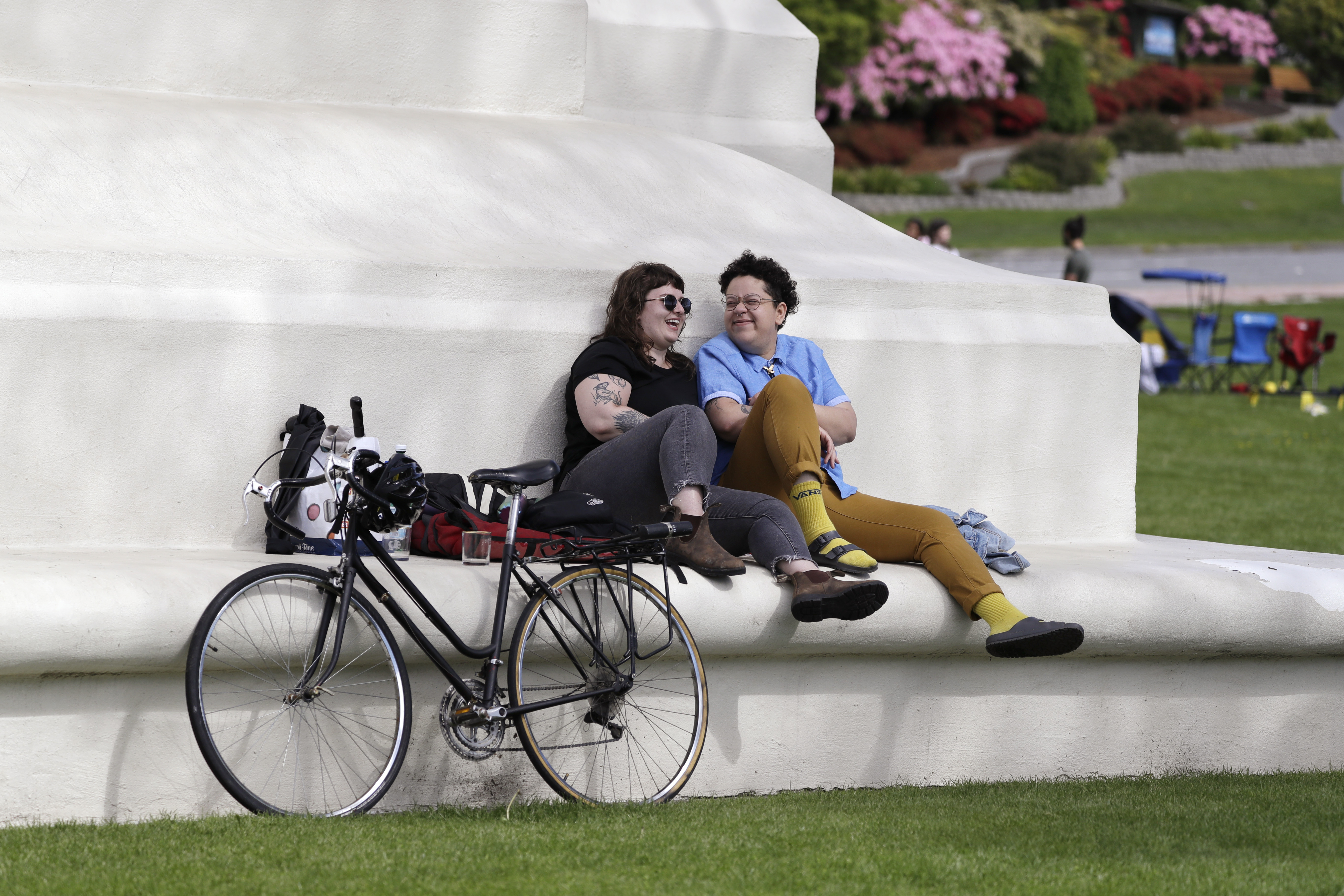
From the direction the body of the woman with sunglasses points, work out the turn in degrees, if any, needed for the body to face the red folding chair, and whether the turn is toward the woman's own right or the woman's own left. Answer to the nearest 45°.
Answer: approximately 90° to the woman's own left

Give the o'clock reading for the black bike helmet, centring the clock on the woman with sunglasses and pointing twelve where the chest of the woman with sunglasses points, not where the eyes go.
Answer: The black bike helmet is roughly at 3 o'clock from the woman with sunglasses.

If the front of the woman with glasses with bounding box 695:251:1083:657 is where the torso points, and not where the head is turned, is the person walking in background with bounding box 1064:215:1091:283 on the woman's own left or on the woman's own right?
on the woman's own left

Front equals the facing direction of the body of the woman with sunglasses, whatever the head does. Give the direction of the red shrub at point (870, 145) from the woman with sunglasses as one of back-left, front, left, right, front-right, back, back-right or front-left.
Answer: back-left

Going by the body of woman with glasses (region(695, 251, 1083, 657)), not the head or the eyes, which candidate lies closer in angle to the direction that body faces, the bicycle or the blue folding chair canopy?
the bicycle

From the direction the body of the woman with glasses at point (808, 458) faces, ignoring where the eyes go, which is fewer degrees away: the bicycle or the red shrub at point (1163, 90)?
the bicycle

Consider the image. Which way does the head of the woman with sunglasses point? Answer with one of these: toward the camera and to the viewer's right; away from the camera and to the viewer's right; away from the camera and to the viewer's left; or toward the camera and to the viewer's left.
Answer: toward the camera and to the viewer's right

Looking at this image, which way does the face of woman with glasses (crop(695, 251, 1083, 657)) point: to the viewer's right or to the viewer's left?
to the viewer's left

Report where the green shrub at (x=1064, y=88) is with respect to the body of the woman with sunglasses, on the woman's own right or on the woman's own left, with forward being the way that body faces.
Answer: on the woman's own left

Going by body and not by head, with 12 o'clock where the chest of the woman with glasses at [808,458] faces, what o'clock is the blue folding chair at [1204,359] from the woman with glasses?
The blue folding chair is roughly at 8 o'clock from the woman with glasses.

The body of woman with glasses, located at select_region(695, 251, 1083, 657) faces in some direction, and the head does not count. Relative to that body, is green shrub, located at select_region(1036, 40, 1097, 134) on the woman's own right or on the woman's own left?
on the woman's own left

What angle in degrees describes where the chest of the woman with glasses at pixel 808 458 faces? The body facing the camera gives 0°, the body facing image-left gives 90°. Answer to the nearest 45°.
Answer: approximately 315°

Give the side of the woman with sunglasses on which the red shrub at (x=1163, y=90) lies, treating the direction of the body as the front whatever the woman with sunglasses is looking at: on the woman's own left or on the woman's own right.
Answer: on the woman's own left
